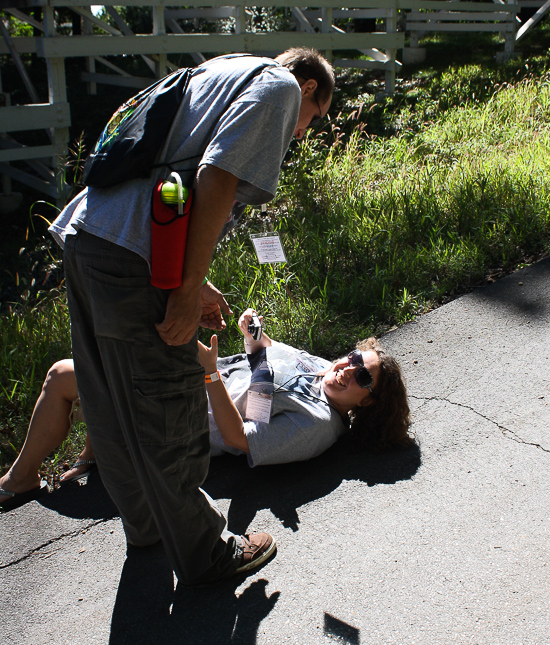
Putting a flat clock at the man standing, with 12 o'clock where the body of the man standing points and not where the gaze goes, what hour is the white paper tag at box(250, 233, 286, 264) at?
The white paper tag is roughly at 11 o'clock from the man standing.

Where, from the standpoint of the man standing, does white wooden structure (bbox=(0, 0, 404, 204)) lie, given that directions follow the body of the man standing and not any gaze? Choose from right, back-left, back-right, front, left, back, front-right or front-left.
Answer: front-left

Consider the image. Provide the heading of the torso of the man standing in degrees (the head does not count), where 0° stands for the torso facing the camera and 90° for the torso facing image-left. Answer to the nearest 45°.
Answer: approximately 225°

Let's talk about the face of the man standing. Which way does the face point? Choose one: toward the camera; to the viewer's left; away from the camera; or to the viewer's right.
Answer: to the viewer's right
